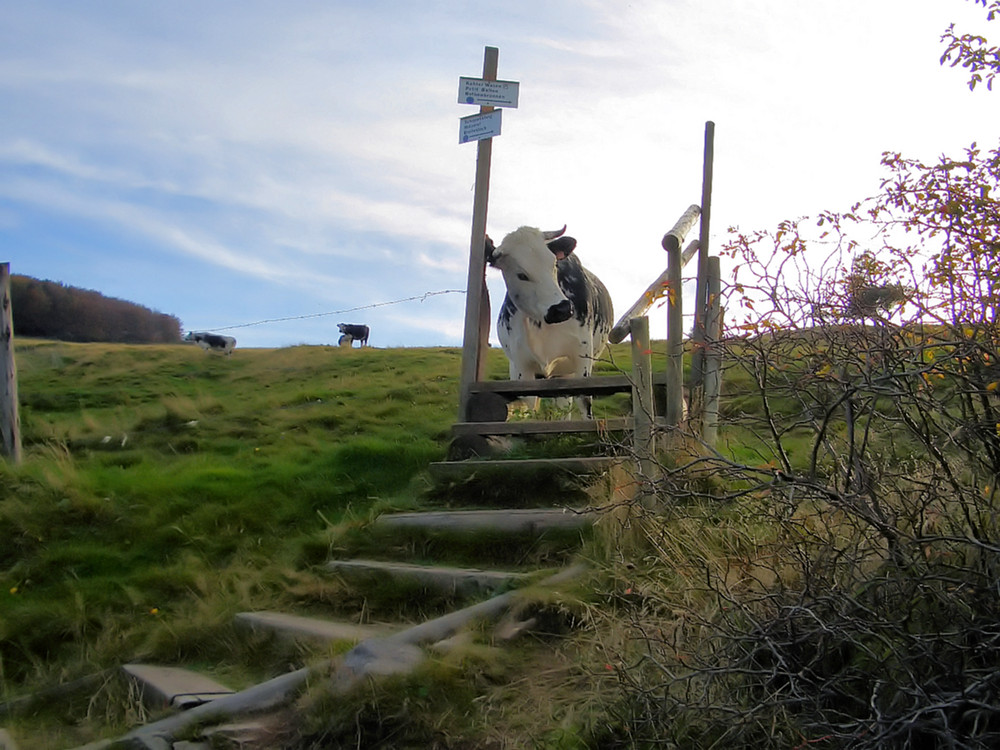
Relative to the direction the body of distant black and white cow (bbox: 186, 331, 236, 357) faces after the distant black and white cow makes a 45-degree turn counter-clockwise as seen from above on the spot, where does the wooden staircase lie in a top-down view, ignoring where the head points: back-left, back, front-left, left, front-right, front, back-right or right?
front-left

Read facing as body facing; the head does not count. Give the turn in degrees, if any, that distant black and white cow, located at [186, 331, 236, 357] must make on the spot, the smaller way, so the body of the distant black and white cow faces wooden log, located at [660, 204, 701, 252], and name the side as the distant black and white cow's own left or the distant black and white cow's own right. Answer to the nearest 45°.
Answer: approximately 90° to the distant black and white cow's own left

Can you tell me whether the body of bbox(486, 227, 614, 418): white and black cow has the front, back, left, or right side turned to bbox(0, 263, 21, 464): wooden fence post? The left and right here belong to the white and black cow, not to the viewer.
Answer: right

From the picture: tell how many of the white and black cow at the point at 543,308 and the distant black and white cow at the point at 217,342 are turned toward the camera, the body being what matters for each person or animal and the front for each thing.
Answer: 1

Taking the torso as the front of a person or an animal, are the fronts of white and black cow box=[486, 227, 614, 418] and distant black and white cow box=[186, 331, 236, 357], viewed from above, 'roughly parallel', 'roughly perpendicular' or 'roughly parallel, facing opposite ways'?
roughly perpendicular

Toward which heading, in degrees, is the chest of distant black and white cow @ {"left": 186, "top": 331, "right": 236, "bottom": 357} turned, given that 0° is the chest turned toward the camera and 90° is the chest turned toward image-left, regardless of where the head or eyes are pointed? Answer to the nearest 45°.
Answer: approximately 90°

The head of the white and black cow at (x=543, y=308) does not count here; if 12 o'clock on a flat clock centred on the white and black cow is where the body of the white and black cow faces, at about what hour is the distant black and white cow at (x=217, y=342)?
The distant black and white cow is roughly at 5 o'clock from the white and black cow.

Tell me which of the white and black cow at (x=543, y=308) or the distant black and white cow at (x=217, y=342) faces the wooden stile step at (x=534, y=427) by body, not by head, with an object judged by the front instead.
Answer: the white and black cow

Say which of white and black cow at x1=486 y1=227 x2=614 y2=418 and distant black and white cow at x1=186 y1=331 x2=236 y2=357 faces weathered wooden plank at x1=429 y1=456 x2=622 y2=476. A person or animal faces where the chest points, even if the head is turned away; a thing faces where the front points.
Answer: the white and black cow

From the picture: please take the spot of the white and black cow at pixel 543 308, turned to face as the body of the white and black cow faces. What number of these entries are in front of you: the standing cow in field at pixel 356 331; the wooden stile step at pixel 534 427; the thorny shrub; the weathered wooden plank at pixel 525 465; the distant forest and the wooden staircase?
4

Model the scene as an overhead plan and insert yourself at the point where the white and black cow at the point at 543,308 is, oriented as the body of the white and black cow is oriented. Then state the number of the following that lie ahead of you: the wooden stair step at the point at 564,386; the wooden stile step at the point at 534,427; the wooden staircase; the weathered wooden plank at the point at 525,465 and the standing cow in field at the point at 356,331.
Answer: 4

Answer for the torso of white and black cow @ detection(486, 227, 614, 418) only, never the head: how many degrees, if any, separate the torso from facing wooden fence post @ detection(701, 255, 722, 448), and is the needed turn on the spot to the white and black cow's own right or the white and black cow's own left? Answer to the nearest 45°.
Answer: approximately 45° to the white and black cow's own left
